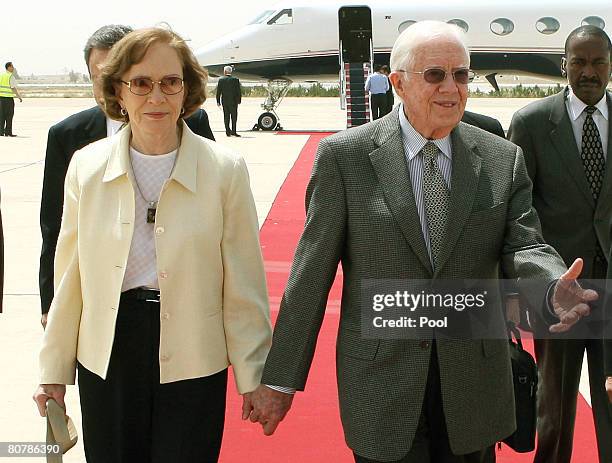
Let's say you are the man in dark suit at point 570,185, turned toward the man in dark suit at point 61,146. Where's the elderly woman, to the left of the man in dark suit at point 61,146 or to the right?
left

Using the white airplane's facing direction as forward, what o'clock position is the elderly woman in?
The elderly woman is roughly at 9 o'clock from the white airplane.

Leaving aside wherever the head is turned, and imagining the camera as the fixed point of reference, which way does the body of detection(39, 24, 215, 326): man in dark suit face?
toward the camera

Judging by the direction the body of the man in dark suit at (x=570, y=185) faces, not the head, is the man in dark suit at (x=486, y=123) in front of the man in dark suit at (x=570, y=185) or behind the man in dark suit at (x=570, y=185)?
behind

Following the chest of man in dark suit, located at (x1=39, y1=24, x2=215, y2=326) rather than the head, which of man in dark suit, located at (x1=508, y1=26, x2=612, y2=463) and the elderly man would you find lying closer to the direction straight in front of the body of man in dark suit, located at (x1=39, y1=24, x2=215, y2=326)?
the elderly man

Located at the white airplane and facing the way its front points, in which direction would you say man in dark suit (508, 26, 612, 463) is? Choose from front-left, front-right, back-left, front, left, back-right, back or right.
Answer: left

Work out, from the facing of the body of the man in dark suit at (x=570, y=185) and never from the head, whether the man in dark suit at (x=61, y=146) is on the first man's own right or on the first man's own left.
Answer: on the first man's own right

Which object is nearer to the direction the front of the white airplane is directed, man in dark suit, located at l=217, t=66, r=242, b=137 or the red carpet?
the man in dark suit

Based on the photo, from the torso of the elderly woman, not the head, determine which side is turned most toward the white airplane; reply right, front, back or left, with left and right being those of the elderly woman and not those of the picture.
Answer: back

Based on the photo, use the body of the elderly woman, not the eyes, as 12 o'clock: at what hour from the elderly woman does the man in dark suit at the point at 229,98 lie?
The man in dark suit is roughly at 6 o'clock from the elderly woman.

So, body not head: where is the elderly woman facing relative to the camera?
toward the camera

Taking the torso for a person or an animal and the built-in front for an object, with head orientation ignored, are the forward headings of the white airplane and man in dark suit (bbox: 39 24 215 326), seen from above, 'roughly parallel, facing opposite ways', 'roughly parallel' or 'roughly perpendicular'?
roughly perpendicular

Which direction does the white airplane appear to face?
to the viewer's left
